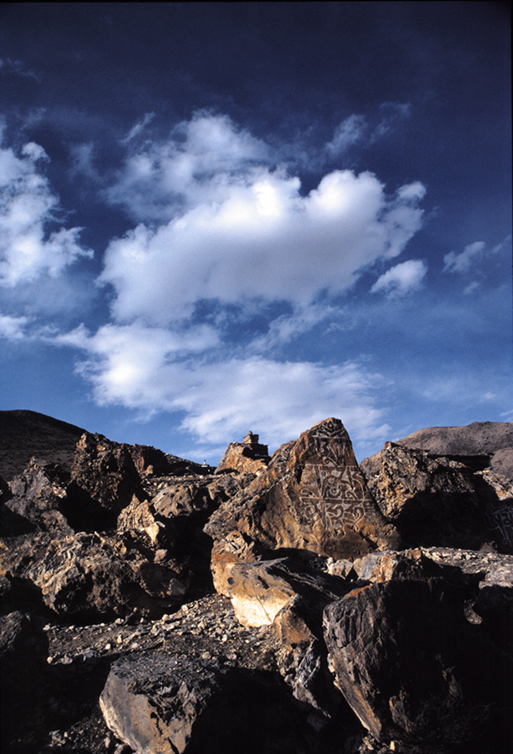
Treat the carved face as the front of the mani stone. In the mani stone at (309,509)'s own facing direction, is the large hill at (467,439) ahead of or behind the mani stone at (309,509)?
behind

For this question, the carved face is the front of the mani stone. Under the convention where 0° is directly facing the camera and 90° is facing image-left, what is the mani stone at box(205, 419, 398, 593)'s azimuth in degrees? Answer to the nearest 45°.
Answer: approximately 0°

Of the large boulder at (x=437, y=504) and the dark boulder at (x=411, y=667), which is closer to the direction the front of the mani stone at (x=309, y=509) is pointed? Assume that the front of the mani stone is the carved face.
the dark boulder

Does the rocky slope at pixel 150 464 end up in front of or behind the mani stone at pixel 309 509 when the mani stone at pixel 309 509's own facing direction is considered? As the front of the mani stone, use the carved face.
behind

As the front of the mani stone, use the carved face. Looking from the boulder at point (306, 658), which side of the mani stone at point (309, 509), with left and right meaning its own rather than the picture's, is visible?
front

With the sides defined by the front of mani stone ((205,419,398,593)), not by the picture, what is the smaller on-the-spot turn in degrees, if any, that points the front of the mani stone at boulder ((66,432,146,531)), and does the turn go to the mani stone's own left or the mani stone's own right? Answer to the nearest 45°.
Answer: approximately 90° to the mani stone's own right

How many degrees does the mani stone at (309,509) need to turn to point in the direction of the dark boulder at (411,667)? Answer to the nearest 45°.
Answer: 0° — it already faces it

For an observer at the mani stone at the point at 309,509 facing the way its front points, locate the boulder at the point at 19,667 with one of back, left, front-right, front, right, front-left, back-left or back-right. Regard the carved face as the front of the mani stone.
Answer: front-right

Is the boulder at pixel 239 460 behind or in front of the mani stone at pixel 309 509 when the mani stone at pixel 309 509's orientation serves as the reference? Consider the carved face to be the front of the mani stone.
behind

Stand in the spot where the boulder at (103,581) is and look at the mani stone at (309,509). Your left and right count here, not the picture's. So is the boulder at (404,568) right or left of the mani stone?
right

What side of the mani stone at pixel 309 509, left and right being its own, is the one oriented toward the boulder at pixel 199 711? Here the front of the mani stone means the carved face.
front

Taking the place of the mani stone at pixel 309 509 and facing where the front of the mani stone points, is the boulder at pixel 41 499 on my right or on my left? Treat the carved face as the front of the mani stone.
on my right

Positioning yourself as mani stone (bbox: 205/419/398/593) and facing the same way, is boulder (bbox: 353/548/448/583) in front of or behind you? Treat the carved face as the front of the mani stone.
in front
